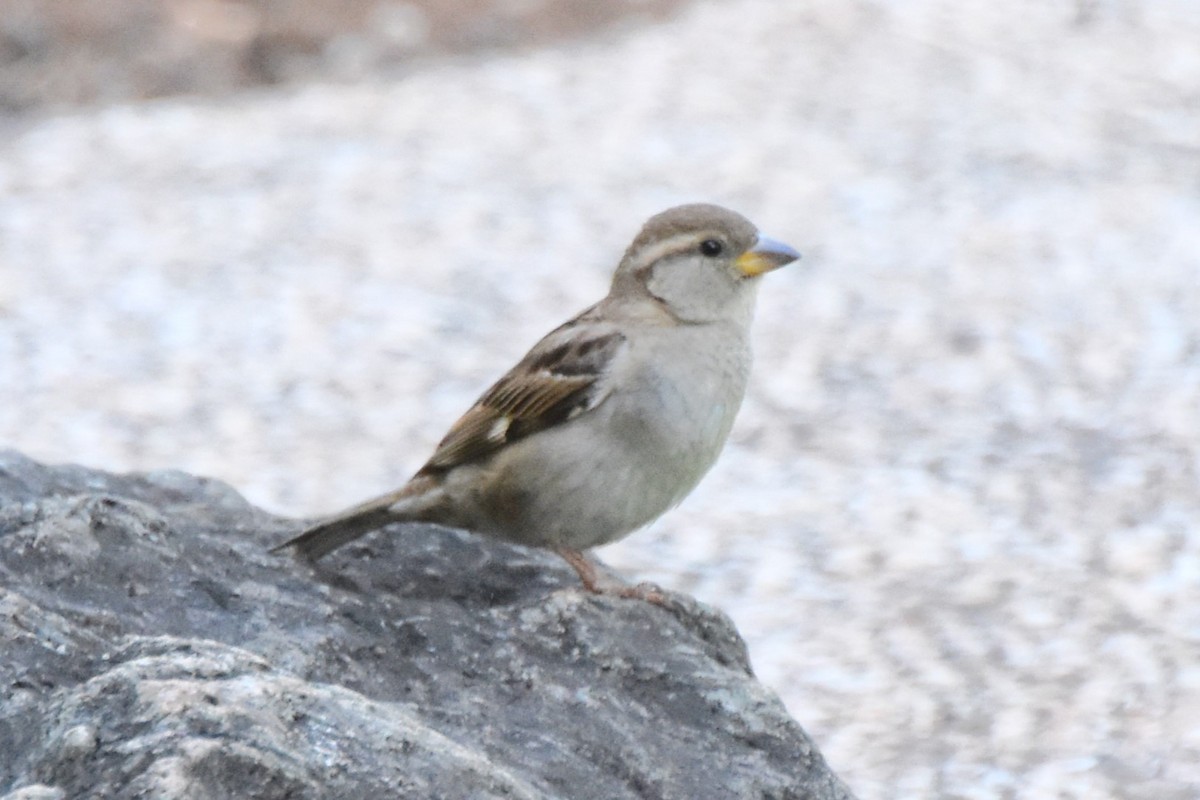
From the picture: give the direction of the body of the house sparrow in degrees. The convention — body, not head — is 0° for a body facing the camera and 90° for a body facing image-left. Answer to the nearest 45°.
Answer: approximately 270°
